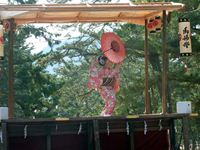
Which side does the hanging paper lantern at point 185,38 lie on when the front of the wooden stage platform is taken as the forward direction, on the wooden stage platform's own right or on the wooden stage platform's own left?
on the wooden stage platform's own left

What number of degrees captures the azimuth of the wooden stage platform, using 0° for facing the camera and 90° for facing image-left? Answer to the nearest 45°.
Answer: approximately 0°
